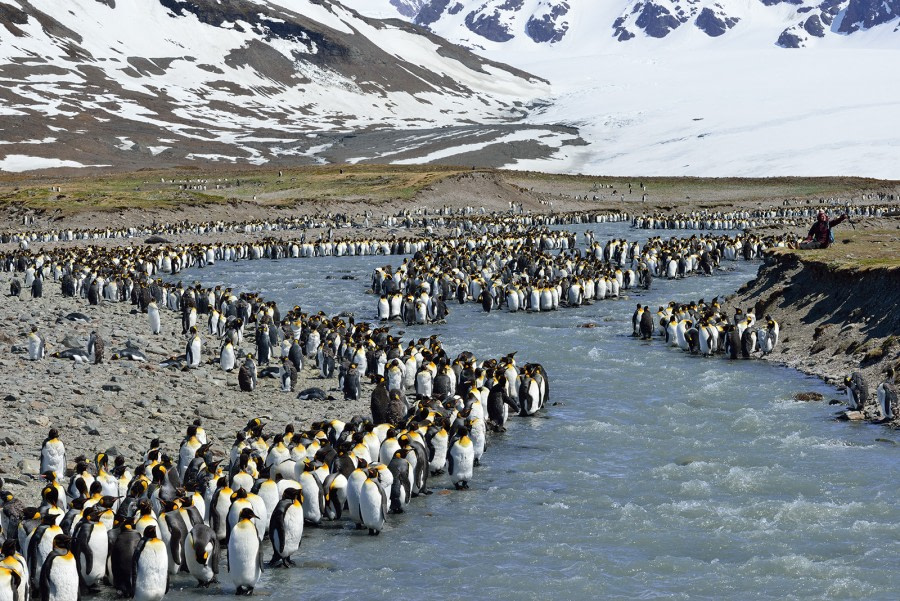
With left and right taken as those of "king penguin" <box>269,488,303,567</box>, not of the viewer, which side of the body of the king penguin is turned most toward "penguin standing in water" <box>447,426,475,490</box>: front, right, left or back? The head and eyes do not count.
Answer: left

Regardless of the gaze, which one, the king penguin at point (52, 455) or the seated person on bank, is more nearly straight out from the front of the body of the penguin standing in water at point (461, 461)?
the king penguin

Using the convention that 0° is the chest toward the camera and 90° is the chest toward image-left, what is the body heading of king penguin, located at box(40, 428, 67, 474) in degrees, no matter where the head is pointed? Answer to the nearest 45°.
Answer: approximately 0°

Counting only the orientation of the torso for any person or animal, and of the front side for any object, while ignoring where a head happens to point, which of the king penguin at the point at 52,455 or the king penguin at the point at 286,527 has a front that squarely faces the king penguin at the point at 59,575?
the king penguin at the point at 52,455

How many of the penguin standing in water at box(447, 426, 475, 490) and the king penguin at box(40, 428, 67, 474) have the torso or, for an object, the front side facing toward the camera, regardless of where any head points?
2

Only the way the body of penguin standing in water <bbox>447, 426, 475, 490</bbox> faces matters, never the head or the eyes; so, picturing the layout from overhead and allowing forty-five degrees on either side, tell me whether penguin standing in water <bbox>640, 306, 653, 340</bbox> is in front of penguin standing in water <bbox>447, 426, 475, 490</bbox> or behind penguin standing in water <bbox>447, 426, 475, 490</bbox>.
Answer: behind

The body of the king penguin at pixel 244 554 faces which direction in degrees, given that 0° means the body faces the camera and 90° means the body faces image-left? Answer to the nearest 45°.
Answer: approximately 0°

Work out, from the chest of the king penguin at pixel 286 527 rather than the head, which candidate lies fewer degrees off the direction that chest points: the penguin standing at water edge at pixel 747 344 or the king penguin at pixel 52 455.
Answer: the penguin standing at water edge

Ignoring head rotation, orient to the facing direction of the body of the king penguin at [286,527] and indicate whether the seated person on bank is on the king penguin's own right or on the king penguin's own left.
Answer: on the king penguin's own left

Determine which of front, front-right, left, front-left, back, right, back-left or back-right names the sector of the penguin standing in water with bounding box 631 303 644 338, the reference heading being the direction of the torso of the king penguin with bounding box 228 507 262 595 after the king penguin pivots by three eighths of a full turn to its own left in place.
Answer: front

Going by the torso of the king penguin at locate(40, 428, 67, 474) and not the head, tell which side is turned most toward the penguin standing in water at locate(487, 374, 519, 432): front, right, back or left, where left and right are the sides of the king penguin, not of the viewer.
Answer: left
